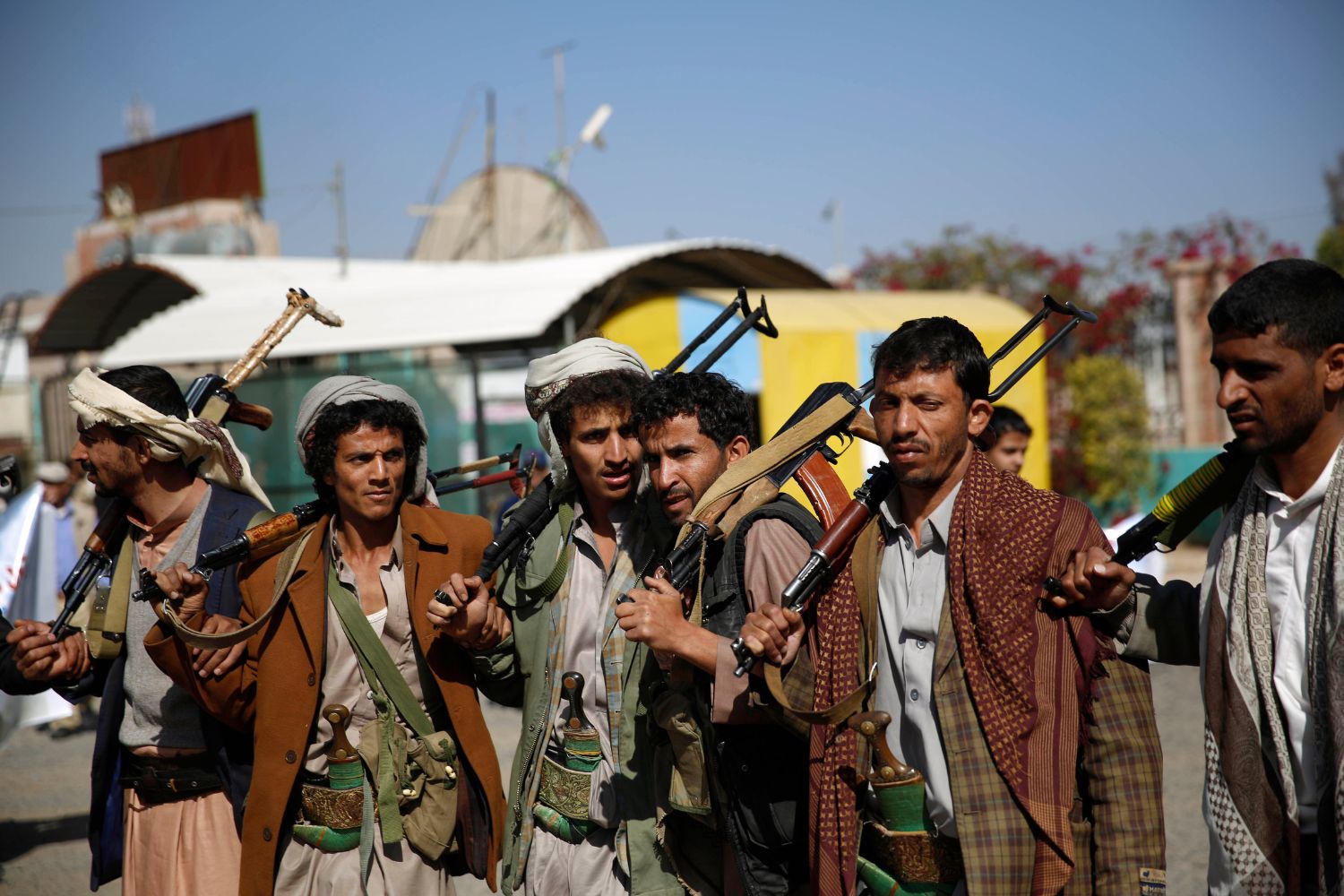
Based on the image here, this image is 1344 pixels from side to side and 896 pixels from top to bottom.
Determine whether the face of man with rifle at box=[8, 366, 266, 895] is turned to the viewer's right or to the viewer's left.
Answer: to the viewer's left

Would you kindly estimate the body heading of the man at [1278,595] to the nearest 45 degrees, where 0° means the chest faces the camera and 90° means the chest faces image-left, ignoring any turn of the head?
approximately 45°

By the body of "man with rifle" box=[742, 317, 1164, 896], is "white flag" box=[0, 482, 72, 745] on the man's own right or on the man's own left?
on the man's own right

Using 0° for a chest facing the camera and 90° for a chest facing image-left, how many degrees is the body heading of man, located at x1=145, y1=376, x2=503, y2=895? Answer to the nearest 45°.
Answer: approximately 0°

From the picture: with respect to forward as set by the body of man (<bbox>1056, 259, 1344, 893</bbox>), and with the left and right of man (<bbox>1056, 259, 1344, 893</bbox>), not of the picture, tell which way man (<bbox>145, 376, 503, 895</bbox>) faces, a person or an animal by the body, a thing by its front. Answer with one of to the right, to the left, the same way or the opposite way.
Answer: to the left

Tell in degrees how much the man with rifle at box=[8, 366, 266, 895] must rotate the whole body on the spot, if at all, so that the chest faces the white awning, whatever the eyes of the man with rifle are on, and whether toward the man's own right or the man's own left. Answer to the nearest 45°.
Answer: approximately 135° to the man's own right

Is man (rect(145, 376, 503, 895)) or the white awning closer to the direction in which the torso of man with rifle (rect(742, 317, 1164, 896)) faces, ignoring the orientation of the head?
the man

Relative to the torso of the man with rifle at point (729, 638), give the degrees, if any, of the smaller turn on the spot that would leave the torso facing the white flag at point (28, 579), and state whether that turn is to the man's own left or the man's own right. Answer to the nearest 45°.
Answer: approximately 90° to the man's own right

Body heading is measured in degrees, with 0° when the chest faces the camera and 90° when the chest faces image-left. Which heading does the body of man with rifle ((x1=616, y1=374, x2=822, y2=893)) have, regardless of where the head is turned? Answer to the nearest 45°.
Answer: approximately 45°

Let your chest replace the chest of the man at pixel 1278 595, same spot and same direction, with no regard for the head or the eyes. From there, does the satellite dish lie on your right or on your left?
on your right
